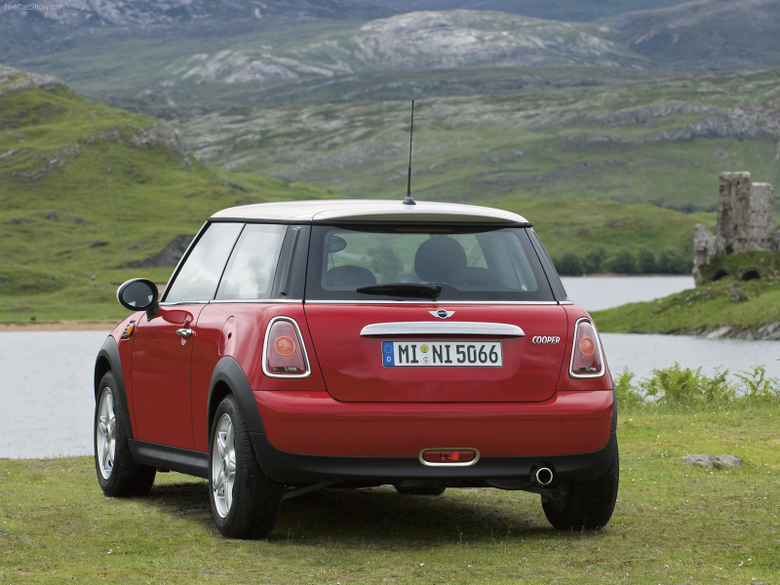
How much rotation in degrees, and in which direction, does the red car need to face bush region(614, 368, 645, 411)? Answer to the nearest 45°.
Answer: approximately 45° to its right

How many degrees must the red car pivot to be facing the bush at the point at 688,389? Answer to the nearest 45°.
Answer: approximately 90° to its right

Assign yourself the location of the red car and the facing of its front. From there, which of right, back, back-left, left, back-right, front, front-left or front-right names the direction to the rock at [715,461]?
right

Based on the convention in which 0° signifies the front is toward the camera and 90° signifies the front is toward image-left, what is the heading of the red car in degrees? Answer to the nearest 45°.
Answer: approximately 135°
